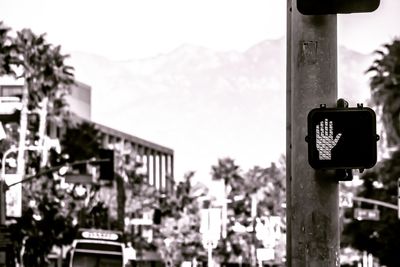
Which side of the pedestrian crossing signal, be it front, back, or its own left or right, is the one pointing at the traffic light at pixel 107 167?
back

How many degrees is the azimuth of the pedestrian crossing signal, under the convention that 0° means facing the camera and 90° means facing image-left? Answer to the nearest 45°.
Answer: approximately 0°
